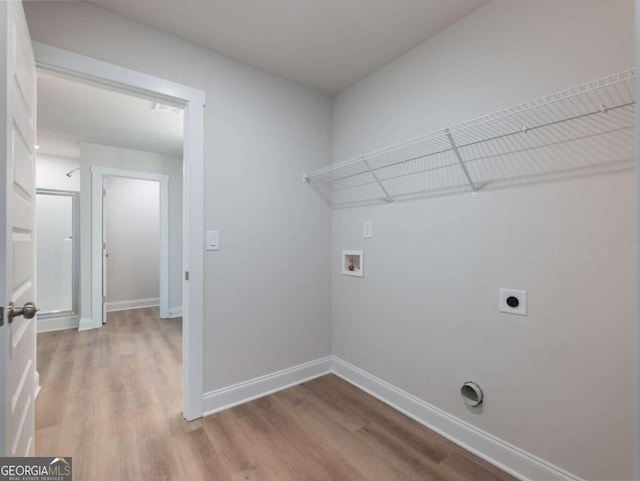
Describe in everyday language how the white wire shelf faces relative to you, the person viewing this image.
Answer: facing the viewer and to the left of the viewer

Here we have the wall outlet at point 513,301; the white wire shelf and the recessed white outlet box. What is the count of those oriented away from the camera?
0

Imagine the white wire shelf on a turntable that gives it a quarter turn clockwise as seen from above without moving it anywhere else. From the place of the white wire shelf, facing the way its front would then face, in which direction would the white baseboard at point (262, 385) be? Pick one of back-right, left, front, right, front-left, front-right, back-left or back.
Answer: front-left

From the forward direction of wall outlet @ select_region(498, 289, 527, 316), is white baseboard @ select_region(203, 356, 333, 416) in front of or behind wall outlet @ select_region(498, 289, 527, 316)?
in front

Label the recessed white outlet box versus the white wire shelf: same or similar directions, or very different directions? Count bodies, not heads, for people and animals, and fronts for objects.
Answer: same or similar directions

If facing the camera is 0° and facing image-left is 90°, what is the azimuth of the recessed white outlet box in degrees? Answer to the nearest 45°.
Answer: approximately 45°

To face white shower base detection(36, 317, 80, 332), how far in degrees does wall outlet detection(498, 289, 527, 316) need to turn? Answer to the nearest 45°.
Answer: approximately 45° to its right

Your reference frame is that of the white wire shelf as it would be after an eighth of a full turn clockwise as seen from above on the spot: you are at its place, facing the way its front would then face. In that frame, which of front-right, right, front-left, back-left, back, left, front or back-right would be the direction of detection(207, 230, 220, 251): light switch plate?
front

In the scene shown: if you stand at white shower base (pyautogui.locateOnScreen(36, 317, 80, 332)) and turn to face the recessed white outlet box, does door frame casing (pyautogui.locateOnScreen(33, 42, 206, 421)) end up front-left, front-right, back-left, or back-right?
front-right

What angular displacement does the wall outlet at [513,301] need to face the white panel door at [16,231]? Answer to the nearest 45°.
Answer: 0° — it already faces it

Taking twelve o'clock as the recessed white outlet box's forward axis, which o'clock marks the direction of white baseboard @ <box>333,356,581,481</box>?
The white baseboard is roughly at 9 o'clock from the recessed white outlet box.

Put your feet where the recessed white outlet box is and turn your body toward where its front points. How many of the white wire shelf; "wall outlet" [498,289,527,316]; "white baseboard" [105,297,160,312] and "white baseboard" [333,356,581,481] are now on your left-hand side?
3

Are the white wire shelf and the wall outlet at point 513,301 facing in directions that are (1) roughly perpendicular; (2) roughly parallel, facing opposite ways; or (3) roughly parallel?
roughly parallel

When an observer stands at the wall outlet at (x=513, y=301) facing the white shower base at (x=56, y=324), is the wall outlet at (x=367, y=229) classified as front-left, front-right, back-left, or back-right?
front-right

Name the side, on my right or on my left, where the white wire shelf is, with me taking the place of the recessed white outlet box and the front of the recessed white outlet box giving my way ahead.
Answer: on my left

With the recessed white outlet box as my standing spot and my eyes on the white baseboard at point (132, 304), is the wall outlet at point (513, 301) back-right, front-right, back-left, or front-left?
back-left
